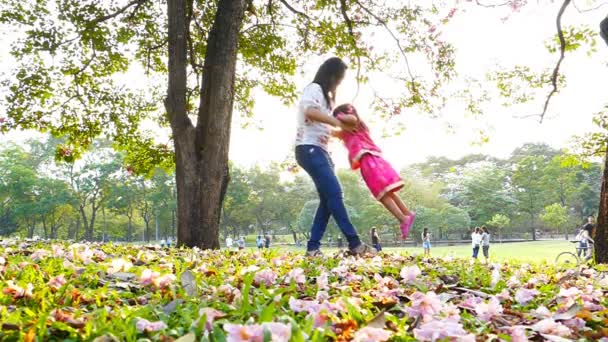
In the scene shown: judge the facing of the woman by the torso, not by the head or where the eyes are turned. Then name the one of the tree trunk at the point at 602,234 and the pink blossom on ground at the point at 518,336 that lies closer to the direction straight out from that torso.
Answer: the tree trunk

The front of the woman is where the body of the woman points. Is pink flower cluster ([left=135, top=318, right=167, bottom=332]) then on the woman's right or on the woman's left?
on the woman's right

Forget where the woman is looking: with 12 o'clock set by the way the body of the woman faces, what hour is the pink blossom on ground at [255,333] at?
The pink blossom on ground is roughly at 3 o'clock from the woman.

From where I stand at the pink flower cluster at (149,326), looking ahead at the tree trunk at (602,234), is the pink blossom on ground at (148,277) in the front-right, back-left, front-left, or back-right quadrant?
front-left

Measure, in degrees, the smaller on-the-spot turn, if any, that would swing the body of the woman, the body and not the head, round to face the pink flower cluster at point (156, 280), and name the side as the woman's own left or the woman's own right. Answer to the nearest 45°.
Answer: approximately 90° to the woman's own right

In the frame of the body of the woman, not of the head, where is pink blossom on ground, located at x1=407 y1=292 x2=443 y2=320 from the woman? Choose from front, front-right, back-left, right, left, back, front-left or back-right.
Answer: right

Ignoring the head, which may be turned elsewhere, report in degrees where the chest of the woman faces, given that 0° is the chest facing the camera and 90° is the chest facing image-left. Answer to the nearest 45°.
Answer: approximately 270°

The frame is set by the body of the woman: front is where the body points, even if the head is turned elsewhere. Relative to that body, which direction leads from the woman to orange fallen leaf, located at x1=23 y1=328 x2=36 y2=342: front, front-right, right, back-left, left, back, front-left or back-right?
right
